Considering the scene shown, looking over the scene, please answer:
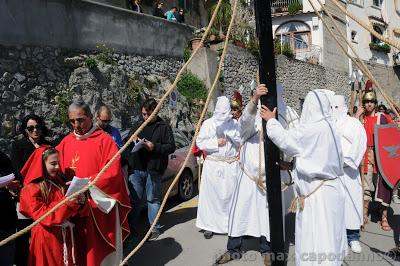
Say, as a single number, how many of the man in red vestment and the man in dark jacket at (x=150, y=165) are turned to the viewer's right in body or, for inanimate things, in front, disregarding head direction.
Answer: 0

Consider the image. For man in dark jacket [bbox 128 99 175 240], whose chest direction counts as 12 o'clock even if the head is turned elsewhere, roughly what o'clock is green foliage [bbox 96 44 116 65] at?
The green foliage is roughly at 4 o'clock from the man in dark jacket.

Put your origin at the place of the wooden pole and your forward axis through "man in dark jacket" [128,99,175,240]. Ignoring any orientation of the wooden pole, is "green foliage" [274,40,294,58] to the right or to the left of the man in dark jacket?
right

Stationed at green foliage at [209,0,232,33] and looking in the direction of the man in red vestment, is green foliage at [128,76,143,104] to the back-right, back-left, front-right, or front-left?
front-right

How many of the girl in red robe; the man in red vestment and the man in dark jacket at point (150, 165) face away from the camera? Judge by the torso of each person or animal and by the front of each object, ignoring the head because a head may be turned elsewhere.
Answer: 0

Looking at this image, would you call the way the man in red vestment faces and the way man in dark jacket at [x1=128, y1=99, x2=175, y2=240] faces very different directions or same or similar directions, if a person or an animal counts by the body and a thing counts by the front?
same or similar directions

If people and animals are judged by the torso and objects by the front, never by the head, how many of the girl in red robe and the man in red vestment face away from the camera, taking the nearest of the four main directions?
0

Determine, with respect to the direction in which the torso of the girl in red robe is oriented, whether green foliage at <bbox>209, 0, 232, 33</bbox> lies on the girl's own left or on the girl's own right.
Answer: on the girl's own left

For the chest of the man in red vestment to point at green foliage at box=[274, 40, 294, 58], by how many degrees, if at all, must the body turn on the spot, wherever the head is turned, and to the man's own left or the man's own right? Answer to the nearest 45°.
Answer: approximately 180°

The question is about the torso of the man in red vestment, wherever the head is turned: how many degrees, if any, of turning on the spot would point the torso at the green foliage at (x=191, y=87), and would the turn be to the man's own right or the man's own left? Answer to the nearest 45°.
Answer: approximately 135° to the man's own right

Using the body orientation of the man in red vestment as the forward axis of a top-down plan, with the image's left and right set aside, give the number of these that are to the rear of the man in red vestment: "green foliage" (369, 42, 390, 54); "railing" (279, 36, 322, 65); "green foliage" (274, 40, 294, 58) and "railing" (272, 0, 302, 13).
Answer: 4
